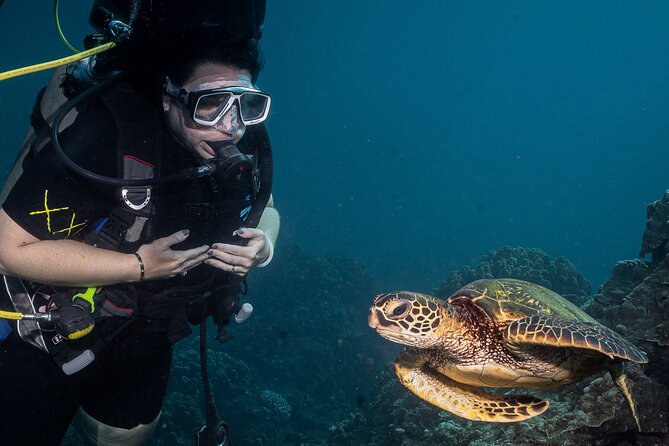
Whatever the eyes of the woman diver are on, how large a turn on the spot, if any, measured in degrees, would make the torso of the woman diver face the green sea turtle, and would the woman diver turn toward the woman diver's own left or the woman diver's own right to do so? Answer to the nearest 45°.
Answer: approximately 45° to the woman diver's own left

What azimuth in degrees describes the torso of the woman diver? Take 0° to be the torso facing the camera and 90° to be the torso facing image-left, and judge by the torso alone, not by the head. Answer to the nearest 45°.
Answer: approximately 315°

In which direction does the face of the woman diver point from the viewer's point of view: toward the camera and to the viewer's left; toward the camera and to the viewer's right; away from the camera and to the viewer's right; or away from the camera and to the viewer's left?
toward the camera and to the viewer's right
